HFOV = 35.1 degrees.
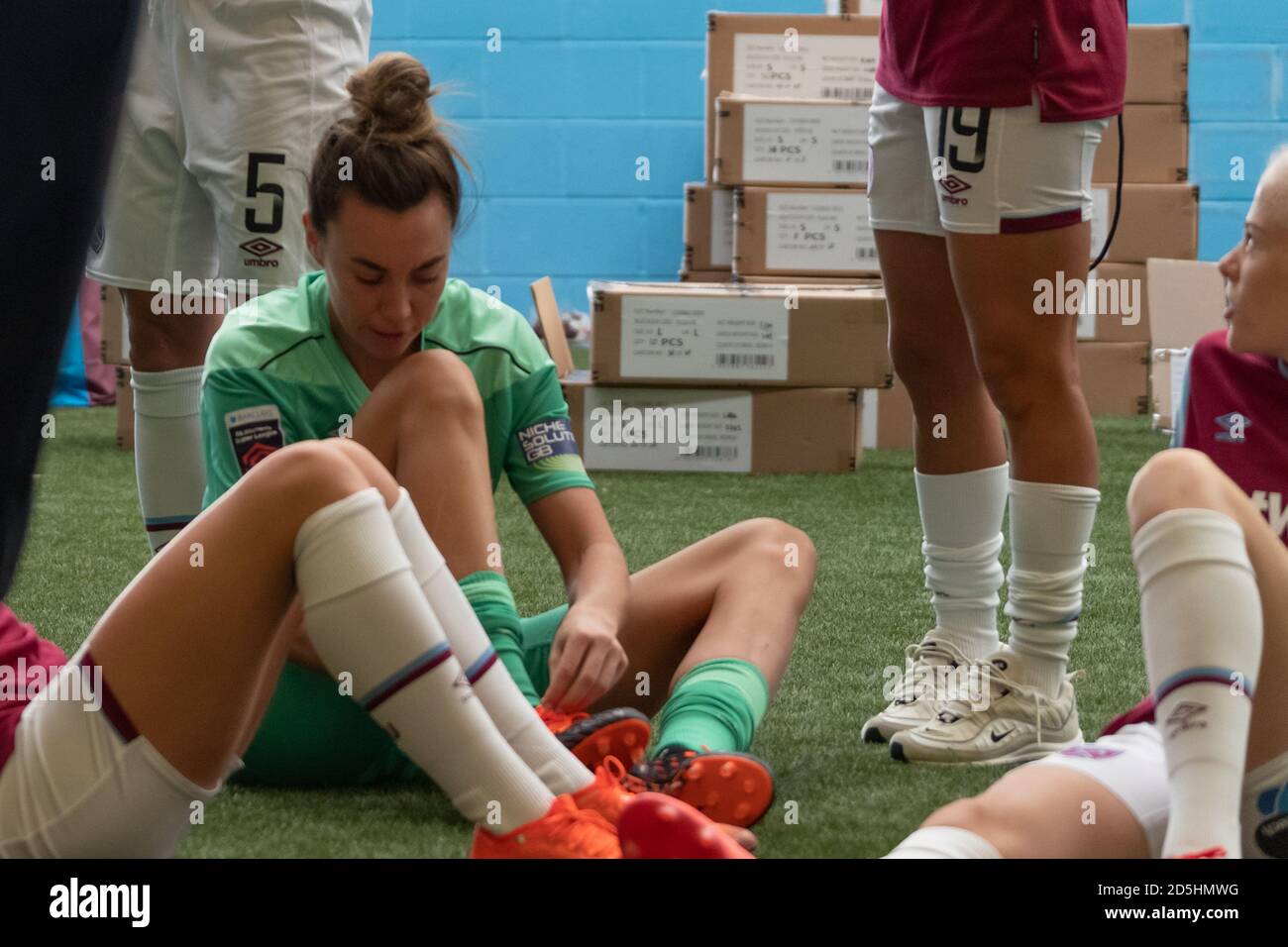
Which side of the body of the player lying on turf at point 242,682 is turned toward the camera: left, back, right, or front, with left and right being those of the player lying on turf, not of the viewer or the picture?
right

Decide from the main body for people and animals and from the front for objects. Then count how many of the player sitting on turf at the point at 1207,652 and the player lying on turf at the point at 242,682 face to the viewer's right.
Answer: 1

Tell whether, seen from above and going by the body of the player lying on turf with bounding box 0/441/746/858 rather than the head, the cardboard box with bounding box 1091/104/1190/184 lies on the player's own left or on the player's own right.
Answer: on the player's own left

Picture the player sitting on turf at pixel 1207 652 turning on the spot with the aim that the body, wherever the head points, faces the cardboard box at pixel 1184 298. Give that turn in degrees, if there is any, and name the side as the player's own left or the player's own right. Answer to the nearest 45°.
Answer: approximately 135° to the player's own right

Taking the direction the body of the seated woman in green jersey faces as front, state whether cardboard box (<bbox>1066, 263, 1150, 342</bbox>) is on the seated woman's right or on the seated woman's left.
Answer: on the seated woman's left

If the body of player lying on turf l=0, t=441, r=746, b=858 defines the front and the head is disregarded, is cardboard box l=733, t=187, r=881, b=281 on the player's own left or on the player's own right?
on the player's own left

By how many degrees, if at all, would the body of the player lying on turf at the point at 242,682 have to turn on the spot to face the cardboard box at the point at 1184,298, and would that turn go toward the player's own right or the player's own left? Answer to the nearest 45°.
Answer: approximately 45° to the player's own left

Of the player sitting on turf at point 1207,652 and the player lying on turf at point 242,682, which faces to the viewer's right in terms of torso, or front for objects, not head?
the player lying on turf at point 242,682
